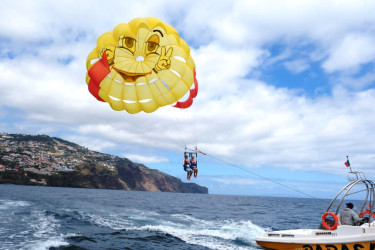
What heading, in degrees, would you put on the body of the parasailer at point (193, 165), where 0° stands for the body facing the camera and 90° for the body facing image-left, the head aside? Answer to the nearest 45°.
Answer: approximately 315°

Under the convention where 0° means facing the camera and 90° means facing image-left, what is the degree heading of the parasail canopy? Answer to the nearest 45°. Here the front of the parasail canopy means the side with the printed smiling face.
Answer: approximately 0°
